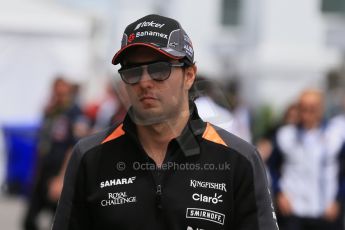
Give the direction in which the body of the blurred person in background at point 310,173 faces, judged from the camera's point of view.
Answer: toward the camera

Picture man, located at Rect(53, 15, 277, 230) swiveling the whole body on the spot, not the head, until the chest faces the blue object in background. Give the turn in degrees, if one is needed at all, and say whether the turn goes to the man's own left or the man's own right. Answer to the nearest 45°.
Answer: approximately 180°

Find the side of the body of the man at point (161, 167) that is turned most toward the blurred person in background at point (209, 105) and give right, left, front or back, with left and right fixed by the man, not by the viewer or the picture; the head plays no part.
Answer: back

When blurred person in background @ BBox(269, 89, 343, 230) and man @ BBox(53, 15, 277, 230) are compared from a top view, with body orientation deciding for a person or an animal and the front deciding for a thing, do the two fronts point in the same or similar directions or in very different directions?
same or similar directions

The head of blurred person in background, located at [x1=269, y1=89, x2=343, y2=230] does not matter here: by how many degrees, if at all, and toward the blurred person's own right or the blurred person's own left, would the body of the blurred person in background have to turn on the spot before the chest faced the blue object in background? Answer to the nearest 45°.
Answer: approximately 135° to the blurred person's own right

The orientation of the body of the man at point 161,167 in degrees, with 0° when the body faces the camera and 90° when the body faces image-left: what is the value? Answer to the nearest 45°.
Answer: approximately 0°

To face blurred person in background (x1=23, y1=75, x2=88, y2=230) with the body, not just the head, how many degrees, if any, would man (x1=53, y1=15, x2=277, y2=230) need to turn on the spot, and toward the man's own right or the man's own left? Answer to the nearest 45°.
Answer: approximately 180°

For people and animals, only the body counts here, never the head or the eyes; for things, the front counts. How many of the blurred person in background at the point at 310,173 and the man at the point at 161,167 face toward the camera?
2

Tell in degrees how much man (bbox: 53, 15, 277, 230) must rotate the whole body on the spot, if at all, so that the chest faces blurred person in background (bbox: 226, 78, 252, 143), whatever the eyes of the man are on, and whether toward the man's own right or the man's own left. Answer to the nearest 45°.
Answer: approximately 180°
